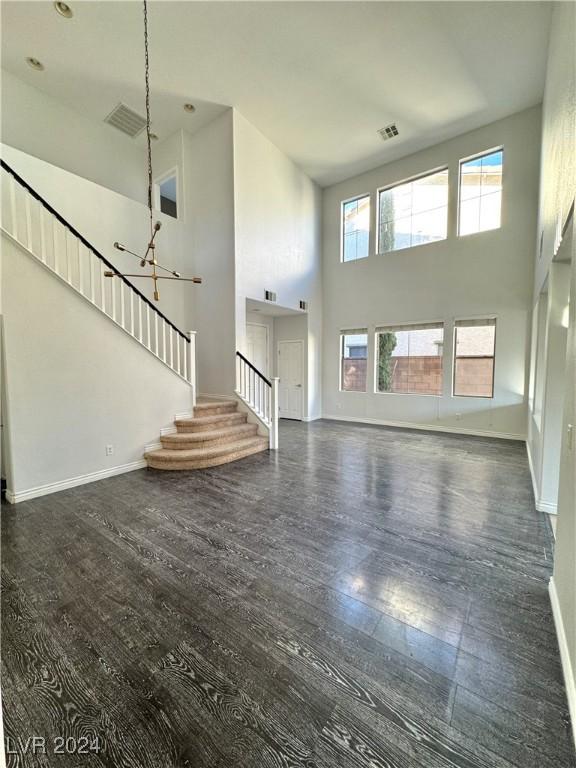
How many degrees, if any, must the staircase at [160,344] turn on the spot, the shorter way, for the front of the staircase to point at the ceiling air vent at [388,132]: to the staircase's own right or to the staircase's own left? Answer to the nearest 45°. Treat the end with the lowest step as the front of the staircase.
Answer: approximately 45° to the staircase's own left

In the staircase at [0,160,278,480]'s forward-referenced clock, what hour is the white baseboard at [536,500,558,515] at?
The white baseboard is roughly at 12 o'clock from the staircase.

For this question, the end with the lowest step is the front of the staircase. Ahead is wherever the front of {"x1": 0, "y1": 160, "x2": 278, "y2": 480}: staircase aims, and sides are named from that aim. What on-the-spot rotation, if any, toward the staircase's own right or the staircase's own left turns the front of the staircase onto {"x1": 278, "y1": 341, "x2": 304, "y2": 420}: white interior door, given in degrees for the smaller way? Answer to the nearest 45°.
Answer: approximately 90° to the staircase's own left

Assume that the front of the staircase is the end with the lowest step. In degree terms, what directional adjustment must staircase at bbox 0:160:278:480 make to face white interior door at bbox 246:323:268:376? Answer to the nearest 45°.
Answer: approximately 90° to its left

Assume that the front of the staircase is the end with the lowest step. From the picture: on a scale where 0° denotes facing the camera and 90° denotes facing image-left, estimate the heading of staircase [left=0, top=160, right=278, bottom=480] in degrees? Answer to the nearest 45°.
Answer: approximately 315°
